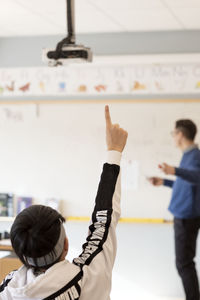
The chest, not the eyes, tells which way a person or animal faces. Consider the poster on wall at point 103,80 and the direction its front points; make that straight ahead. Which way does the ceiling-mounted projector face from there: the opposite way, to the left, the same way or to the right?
the opposite way

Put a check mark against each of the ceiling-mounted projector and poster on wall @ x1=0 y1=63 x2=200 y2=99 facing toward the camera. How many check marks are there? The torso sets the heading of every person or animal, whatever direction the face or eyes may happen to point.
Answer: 1

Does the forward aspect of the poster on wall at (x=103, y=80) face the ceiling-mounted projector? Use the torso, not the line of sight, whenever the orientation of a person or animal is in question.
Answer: yes

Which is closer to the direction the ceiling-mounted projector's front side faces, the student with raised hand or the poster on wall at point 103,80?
the poster on wall

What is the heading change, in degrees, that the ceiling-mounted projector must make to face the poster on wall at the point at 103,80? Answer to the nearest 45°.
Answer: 0° — it already faces it

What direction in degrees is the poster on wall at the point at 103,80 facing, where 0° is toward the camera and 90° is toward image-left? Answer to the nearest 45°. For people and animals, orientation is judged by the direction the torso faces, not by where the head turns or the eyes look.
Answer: approximately 0°

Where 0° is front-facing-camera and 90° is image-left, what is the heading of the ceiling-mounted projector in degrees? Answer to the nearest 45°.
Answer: approximately 180°

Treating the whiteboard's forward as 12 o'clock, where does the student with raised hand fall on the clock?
The student with raised hand is roughly at 12 o'clock from the whiteboard.
